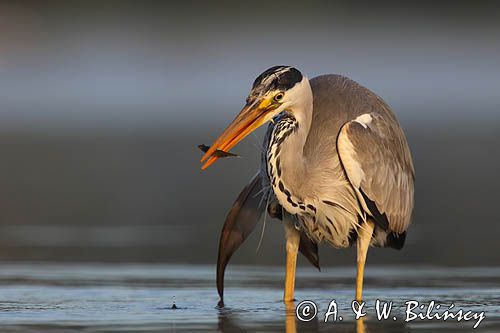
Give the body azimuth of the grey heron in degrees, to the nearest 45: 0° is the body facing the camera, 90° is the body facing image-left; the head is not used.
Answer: approximately 45°
